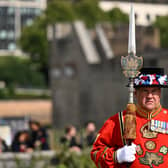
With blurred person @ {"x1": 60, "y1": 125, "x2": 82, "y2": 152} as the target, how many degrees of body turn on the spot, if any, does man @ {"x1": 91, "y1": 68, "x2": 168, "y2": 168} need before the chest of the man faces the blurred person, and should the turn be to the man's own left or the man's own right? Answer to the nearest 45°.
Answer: approximately 180°

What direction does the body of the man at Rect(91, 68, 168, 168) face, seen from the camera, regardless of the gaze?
toward the camera

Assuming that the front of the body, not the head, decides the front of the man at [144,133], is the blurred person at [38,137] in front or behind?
behind

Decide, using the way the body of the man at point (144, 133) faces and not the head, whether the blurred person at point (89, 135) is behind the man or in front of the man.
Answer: behind

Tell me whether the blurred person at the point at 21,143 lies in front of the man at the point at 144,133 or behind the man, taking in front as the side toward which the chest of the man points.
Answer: behind

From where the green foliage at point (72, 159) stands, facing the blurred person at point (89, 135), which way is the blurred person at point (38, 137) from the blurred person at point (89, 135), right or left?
left

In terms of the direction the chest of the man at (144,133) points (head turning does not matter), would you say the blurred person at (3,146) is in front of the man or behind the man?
behind
